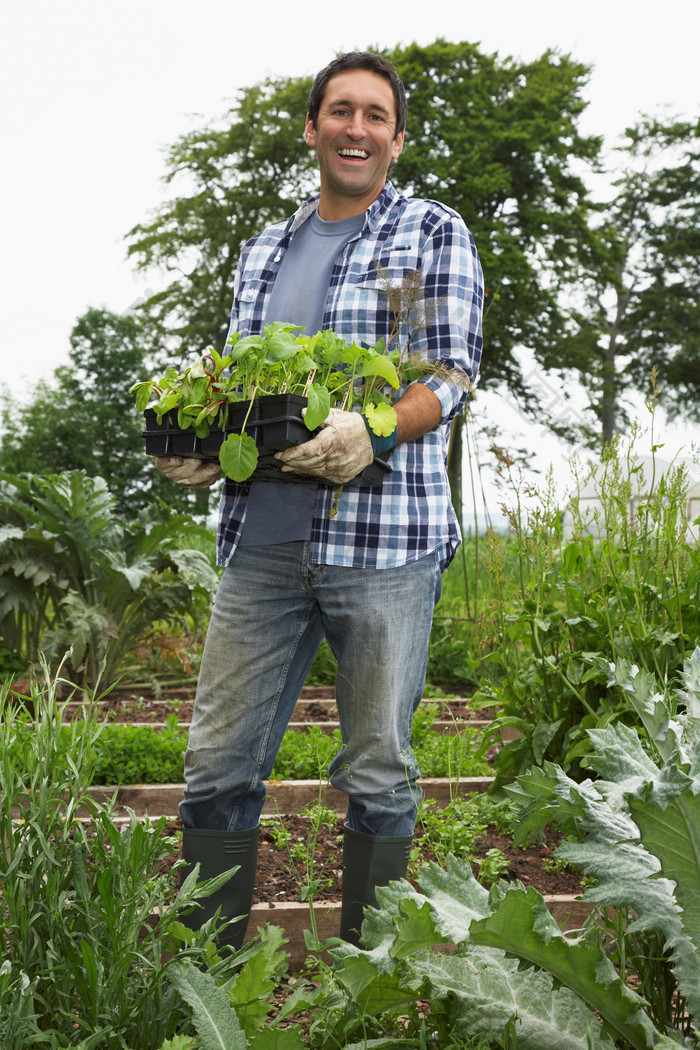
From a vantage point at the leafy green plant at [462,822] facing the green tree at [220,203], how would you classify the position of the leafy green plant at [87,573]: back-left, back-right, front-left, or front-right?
front-left

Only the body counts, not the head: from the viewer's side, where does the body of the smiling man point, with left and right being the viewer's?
facing the viewer and to the left of the viewer

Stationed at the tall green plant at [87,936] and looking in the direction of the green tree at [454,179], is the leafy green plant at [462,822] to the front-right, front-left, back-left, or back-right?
front-right

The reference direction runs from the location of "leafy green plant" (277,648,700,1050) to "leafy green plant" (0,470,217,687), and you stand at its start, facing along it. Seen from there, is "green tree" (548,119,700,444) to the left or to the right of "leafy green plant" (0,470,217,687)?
right

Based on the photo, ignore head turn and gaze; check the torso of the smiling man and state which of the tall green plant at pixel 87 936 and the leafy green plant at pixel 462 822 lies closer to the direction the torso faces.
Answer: the tall green plant

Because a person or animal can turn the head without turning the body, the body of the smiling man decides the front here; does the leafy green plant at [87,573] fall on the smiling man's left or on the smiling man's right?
on the smiling man's right

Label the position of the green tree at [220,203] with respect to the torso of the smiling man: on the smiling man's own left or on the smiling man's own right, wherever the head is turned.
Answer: on the smiling man's own right

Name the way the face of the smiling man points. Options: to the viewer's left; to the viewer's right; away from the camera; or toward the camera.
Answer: toward the camera

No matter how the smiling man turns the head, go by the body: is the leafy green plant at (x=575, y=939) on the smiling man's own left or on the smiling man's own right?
on the smiling man's own left

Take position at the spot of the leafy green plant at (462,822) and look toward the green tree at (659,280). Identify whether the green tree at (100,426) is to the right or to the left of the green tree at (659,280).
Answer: left

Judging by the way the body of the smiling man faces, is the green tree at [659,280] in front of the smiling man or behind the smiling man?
behind

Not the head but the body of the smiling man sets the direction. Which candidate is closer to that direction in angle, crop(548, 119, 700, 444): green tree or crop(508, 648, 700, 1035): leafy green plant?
the leafy green plant

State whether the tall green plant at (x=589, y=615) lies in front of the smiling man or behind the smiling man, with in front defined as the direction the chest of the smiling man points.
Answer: behind

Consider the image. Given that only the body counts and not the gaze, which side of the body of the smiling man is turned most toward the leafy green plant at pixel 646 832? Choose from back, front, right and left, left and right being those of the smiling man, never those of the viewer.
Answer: left

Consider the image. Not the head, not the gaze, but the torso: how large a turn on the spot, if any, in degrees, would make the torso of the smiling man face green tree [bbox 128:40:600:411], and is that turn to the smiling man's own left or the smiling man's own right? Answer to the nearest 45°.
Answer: approximately 135° to the smiling man's own right
